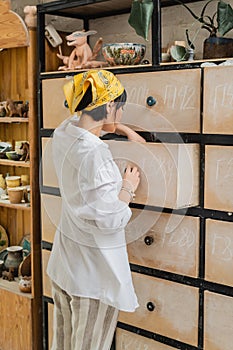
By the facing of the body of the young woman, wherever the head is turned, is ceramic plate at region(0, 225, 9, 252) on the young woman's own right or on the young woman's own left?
on the young woman's own left

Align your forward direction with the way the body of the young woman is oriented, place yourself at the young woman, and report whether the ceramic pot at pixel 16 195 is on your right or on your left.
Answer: on your left

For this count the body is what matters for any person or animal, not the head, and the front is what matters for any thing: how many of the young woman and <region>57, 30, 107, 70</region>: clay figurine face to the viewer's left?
1

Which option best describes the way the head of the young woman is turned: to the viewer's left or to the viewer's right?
to the viewer's right

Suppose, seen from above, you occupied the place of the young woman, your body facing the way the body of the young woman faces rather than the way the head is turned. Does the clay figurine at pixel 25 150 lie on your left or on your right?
on your left

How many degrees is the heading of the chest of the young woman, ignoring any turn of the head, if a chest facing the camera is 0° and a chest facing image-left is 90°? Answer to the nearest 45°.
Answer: approximately 225°

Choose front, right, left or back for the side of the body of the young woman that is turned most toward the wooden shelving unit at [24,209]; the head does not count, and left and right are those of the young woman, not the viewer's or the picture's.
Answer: left

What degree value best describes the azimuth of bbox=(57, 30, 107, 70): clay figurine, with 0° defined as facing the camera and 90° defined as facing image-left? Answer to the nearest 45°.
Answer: approximately 90°

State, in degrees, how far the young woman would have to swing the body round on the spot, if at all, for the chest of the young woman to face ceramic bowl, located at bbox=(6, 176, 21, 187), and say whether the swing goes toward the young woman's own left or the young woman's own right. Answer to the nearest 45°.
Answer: approximately 90° to the young woman's own left
